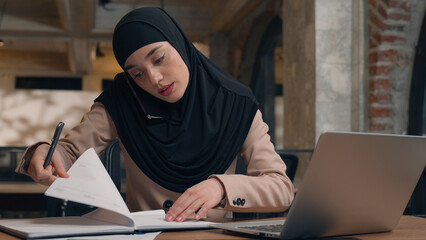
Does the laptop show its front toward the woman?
yes

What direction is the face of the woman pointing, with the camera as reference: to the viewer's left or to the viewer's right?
to the viewer's left

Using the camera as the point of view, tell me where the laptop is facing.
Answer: facing away from the viewer and to the left of the viewer

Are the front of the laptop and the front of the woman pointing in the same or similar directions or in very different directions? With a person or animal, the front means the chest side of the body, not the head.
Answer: very different directions

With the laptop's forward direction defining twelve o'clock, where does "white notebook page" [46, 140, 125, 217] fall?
The white notebook page is roughly at 12 o'clock from the laptop.

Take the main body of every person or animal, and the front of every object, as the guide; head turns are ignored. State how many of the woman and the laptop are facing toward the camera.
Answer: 1

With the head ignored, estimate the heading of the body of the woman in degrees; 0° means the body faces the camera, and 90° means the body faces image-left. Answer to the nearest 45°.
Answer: approximately 0°
